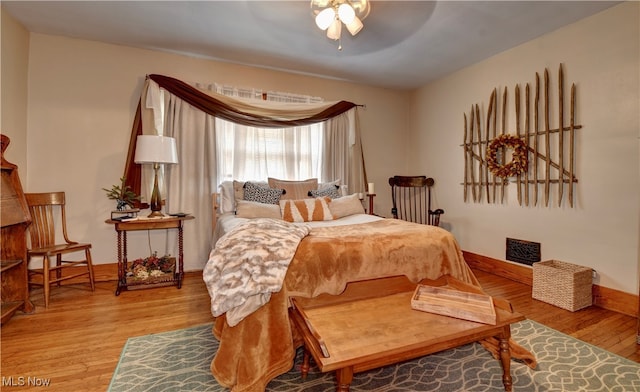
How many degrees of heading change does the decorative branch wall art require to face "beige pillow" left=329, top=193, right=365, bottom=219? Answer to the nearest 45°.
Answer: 0° — it already faces it

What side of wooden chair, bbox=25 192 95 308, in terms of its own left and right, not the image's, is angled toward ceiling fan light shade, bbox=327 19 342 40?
front

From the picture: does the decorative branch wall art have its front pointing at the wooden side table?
yes

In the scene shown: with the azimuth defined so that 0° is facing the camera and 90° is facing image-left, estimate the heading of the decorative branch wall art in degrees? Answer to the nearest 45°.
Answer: approximately 45°

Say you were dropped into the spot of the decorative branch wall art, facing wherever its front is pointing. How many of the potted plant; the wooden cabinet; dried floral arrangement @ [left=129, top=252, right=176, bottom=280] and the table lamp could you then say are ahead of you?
4

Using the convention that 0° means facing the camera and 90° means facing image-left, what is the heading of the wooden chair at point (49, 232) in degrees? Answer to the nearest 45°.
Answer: approximately 315°

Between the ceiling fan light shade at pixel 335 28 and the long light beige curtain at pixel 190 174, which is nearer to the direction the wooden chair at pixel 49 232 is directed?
the ceiling fan light shade

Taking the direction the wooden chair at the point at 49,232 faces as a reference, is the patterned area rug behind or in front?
in front

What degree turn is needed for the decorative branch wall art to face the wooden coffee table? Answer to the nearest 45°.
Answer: approximately 45° to its left

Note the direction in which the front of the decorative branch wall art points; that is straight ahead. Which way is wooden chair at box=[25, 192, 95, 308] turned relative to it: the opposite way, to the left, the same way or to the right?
the opposite way

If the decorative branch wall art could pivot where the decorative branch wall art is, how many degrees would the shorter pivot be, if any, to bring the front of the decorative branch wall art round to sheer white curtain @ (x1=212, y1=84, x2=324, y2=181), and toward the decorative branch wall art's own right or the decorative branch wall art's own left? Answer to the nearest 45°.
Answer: approximately 45° to the decorative branch wall art's own right

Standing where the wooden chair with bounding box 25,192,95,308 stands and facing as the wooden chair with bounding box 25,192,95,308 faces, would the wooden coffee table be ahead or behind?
ahead

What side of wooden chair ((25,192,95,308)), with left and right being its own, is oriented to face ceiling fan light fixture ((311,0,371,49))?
front

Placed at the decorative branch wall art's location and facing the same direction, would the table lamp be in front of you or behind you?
in front
